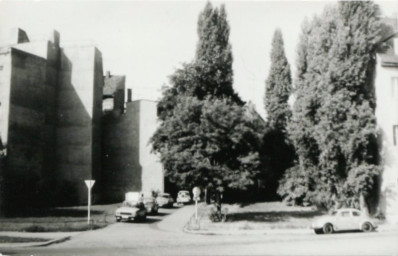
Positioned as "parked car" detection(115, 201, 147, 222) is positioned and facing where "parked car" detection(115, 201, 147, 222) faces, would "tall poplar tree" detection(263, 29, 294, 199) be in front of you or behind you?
behind

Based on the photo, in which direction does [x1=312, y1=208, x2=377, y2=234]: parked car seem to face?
to the viewer's left

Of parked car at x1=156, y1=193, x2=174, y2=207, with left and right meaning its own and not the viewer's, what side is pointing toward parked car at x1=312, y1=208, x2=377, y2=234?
left

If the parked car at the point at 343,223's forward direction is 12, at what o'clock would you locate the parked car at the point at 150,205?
the parked car at the point at 150,205 is roughly at 1 o'clock from the parked car at the point at 343,223.

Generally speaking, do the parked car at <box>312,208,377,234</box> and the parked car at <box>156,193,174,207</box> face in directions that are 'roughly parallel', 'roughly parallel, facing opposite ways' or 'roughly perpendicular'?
roughly perpendicular

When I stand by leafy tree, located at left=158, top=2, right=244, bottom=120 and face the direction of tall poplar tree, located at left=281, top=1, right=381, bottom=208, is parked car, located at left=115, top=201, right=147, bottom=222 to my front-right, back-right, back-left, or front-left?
back-right

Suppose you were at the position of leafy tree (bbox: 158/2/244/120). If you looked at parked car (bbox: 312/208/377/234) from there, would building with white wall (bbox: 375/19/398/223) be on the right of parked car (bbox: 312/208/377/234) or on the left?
left

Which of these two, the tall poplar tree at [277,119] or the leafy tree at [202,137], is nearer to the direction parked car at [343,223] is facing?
the leafy tree
